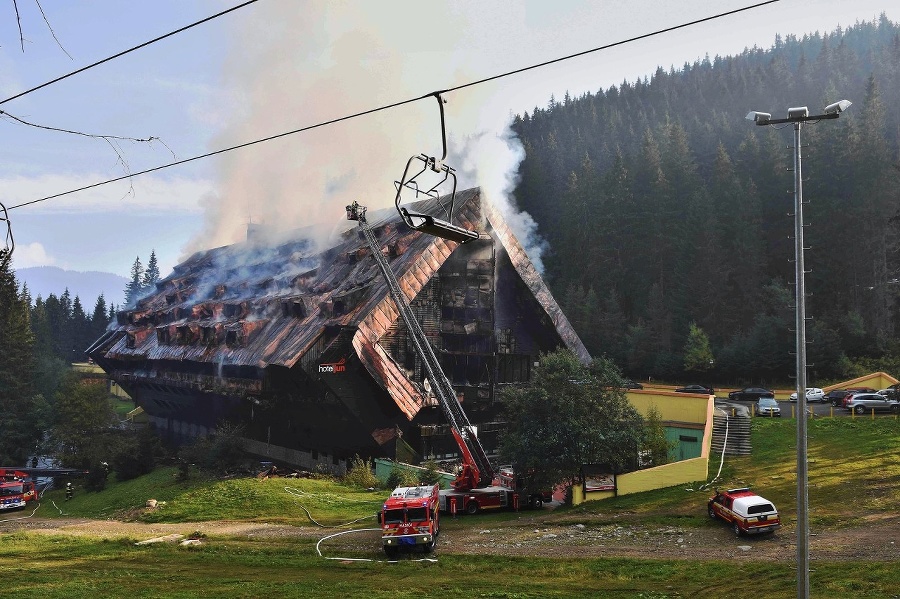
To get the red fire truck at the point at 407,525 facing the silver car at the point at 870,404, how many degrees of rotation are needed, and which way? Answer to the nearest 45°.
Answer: approximately 135° to its left

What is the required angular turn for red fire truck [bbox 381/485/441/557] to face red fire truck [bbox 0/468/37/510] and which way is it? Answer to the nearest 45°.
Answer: approximately 135° to its right

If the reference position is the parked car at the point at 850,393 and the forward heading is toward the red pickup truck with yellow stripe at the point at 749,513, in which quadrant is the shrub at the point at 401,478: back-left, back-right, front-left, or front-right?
front-right

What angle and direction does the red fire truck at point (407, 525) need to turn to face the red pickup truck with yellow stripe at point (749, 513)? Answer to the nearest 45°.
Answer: approximately 90° to its left

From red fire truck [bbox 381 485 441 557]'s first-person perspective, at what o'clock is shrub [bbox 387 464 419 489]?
The shrub is roughly at 6 o'clock from the red fire truck.

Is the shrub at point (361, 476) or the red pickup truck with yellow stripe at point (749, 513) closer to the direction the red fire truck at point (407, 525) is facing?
the red pickup truck with yellow stripe

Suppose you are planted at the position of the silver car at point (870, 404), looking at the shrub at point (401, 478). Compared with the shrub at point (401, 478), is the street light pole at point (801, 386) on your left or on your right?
left

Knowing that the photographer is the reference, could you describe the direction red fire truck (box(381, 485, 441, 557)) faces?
facing the viewer

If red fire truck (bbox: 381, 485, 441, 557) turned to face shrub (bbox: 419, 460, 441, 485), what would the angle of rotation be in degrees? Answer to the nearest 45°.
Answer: approximately 180°

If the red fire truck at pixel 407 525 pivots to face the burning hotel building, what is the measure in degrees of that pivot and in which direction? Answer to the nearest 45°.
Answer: approximately 180°

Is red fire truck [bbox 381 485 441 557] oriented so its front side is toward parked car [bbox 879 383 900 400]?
no

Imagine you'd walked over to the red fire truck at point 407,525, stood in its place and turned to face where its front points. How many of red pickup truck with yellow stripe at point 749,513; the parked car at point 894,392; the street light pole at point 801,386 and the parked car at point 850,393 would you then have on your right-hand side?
0

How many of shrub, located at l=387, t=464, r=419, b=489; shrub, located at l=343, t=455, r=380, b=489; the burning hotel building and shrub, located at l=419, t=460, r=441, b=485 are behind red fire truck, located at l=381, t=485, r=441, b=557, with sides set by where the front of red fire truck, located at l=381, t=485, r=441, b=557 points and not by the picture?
4

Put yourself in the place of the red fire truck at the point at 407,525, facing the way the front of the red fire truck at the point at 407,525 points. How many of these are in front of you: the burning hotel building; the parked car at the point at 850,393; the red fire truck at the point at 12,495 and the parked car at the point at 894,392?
0

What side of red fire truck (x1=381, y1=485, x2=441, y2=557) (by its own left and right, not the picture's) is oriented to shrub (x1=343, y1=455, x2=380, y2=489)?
back

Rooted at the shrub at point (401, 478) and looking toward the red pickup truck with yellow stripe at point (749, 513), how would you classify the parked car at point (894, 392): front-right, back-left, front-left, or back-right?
front-left
